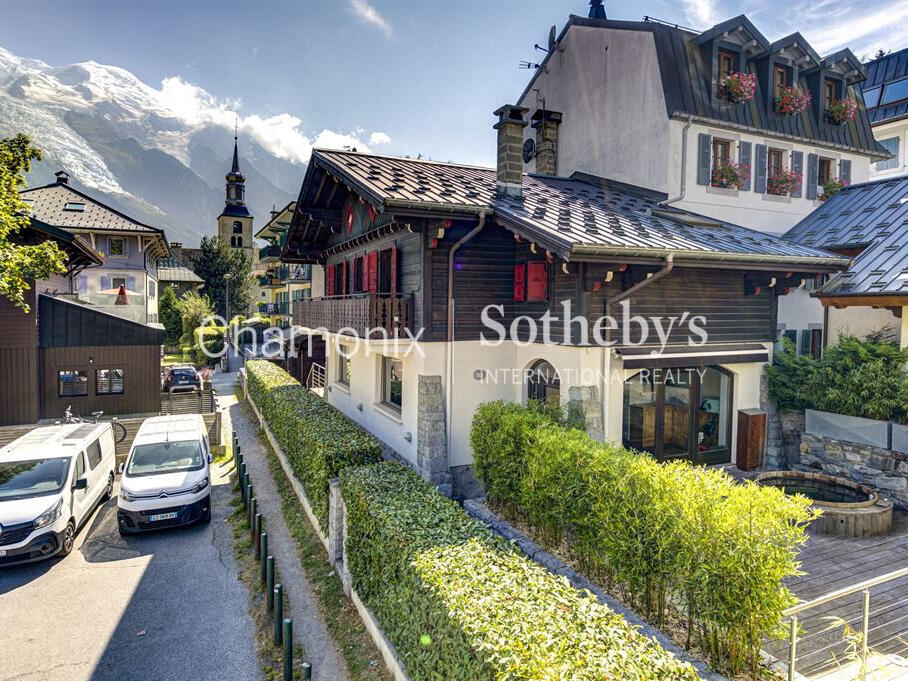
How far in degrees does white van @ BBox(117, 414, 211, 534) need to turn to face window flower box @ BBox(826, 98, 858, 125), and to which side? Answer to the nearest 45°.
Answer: approximately 90° to its left

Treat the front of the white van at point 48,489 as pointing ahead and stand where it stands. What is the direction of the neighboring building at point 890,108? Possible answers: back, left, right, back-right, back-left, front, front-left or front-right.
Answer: back-left

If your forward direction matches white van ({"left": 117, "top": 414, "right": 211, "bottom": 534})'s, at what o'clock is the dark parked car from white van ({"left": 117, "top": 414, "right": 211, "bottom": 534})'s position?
The dark parked car is roughly at 6 o'clock from the white van.

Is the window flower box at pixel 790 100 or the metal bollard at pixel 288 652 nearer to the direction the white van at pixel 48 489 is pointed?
the metal bollard

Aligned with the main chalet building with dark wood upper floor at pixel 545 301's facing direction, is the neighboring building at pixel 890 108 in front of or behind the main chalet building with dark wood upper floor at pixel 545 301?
behind

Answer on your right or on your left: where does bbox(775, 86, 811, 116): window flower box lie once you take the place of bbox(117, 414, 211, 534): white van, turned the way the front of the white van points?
on your left

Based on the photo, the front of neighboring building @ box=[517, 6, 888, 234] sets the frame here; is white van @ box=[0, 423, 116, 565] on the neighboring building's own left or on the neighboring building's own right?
on the neighboring building's own right

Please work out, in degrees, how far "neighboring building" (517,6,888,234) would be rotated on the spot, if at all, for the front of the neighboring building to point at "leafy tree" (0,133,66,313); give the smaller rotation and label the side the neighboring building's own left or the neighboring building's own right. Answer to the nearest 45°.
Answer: approximately 90° to the neighboring building's own right

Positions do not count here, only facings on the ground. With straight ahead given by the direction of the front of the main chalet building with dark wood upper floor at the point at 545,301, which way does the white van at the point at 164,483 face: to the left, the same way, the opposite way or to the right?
to the left

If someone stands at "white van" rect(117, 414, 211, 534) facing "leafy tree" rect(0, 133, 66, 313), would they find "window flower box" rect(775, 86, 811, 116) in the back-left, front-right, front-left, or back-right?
back-right

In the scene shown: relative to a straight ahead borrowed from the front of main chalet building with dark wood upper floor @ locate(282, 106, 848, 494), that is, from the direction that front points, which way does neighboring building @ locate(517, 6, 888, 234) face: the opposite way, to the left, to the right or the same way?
to the left

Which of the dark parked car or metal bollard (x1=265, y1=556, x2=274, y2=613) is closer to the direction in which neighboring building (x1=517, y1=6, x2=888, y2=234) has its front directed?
the metal bollard

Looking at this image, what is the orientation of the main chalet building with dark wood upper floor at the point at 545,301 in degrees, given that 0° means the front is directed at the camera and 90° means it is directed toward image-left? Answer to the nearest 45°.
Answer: approximately 45°
